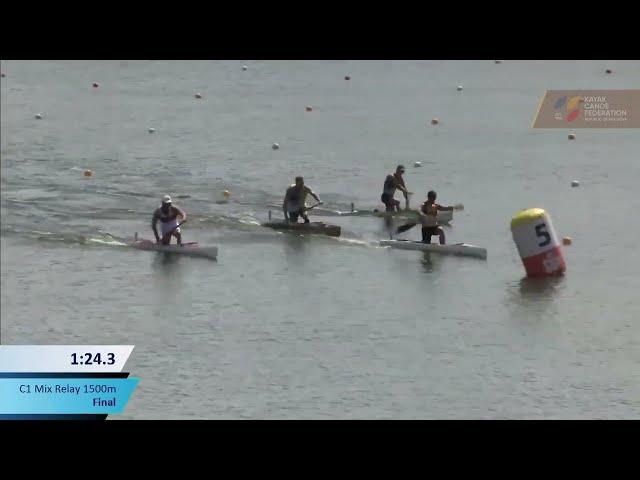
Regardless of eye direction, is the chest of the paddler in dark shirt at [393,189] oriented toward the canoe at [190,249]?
no

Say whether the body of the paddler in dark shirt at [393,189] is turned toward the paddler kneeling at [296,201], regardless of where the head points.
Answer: no

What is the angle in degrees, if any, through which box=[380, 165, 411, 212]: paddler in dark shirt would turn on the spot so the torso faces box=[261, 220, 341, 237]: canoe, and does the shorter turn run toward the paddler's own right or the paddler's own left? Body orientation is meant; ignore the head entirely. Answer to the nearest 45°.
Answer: approximately 135° to the paddler's own right

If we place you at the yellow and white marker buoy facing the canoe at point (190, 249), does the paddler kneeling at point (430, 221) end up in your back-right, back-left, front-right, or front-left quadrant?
front-right

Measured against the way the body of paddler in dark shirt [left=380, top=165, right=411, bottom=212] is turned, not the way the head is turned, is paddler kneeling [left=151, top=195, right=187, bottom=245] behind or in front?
behind

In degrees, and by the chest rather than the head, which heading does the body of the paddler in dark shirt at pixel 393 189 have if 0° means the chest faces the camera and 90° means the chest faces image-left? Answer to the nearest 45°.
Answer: approximately 270°

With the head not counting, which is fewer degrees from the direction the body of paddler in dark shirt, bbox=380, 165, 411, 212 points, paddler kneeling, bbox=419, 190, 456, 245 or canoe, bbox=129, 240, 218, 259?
the paddler kneeling
